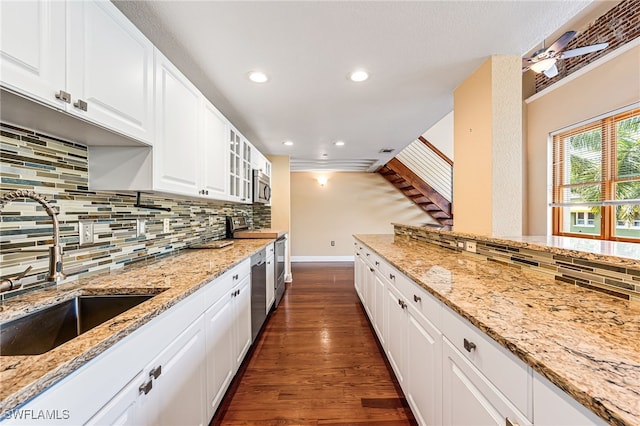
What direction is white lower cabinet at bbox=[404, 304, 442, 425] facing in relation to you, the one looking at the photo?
facing to the left of the viewer

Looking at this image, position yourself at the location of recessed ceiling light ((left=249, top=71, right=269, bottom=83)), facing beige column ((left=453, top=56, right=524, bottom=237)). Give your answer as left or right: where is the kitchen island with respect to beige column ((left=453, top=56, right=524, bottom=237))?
right

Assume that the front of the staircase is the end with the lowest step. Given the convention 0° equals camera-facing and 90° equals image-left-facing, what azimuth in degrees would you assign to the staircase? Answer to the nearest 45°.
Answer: approximately 270°

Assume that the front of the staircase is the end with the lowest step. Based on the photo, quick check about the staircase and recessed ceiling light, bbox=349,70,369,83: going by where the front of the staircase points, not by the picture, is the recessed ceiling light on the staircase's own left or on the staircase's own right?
on the staircase's own right

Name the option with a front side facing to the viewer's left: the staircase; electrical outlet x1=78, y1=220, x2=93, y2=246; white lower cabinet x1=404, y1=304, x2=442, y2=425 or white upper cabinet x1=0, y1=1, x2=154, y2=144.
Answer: the white lower cabinet

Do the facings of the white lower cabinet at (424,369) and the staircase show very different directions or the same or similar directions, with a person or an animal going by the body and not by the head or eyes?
very different directions

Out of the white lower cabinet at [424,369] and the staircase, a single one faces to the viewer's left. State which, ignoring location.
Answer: the white lower cabinet

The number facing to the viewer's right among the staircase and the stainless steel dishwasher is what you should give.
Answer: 2

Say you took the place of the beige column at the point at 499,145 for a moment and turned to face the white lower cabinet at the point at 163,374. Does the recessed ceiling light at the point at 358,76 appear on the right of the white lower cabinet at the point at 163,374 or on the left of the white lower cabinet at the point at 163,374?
right

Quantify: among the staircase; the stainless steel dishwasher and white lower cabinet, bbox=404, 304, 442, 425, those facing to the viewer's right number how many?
2

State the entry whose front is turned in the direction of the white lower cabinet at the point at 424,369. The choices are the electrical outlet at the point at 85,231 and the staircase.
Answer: the electrical outlet

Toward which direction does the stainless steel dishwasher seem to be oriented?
to the viewer's right
